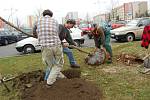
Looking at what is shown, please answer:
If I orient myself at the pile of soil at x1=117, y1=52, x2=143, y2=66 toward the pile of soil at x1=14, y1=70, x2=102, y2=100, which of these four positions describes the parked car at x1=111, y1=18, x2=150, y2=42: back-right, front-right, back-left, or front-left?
back-right

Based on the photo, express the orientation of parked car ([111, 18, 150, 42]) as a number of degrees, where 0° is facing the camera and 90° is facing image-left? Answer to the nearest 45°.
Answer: approximately 45°

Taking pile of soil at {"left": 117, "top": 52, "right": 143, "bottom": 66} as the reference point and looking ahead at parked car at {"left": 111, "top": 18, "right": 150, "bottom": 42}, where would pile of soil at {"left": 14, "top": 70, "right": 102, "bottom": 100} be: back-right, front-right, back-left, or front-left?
back-left

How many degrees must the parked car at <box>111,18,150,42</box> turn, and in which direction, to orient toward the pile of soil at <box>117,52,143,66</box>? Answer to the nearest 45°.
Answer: approximately 45° to its left

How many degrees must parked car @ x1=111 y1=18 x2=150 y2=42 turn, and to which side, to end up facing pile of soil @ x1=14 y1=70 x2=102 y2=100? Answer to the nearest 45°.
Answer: approximately 45° to its left
